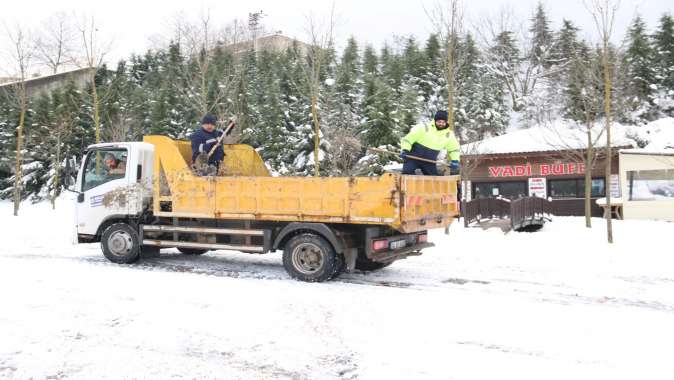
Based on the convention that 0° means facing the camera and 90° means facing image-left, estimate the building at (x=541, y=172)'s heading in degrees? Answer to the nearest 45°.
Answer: approximately 0°

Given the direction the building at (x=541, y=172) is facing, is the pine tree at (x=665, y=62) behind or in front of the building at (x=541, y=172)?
behind

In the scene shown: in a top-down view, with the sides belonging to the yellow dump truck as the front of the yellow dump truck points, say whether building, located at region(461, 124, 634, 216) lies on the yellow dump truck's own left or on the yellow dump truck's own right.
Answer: on the yellow dump truck's own right

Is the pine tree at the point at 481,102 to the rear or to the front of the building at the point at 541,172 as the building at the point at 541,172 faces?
to the rear

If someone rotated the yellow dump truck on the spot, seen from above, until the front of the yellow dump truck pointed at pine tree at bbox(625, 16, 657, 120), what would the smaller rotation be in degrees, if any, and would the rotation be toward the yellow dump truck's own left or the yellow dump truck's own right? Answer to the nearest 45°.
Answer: approximately 90° to the yellow dump truck's own right

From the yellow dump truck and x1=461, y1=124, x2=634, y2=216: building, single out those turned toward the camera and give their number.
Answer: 1

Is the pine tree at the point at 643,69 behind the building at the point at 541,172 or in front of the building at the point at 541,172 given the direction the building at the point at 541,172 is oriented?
behind

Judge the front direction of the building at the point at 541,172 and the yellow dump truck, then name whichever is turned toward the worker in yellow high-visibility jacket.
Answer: the building

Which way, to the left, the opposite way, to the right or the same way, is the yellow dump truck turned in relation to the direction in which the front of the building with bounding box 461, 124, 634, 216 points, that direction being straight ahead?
to the right

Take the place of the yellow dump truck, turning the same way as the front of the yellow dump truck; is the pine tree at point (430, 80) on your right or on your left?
on your right
